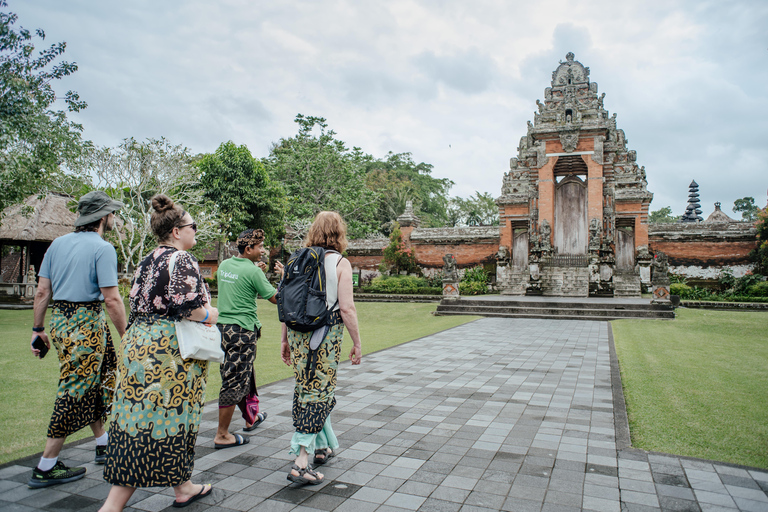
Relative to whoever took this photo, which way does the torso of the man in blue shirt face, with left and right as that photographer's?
facing away from the viewer and to the right of the viewer

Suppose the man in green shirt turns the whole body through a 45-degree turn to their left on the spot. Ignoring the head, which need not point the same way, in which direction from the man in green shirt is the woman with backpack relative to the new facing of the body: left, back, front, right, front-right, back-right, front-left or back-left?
back-right

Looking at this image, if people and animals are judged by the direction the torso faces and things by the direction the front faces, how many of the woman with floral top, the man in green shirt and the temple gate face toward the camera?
1

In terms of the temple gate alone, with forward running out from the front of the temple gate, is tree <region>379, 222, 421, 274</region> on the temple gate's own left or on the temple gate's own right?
on the temple gate's own right

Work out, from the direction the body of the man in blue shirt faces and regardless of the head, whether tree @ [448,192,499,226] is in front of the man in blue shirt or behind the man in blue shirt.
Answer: in front

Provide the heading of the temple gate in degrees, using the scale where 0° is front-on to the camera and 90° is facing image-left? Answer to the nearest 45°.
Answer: approximately 0°

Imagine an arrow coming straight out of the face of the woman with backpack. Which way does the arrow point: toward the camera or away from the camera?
away from the camera

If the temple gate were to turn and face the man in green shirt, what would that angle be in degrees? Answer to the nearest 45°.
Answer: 0° — it already faces them

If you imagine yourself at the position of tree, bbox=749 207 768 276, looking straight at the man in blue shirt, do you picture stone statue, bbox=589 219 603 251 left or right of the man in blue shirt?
right

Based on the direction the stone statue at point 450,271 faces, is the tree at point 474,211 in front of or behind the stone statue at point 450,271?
behind

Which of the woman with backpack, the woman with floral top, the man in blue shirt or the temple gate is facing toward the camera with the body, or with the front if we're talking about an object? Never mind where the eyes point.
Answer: the temple gate

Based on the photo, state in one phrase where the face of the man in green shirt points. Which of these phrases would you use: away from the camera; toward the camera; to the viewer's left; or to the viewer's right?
to the viewer's right

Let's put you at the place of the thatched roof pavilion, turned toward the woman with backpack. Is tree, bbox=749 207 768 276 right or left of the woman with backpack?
left

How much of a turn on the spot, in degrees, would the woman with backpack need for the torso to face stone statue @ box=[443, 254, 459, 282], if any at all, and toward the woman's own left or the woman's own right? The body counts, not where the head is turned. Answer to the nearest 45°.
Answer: approximately 45° to the woman's own left

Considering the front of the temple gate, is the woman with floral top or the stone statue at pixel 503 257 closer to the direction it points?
the woman with floral top
